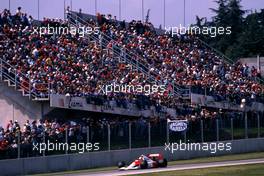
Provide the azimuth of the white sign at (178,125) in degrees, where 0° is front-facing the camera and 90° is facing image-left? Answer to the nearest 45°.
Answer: approximately 0°

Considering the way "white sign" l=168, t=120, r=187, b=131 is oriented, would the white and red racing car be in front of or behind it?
in front
